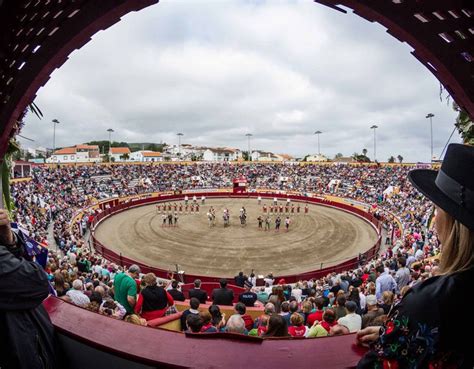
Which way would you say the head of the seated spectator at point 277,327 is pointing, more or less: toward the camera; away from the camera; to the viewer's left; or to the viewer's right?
away from the camera

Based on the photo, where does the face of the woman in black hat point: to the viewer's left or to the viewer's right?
to the viewer's left

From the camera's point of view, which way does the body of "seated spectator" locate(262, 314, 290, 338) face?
away from the camera

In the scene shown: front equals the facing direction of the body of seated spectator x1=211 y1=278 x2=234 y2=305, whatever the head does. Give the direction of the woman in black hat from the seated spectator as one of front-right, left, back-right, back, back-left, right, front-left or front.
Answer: back

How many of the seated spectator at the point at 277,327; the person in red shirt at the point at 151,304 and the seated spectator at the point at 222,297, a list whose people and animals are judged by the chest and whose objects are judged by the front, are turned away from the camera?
3

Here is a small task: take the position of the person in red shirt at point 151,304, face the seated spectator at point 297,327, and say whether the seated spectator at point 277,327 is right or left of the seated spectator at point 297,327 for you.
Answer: right

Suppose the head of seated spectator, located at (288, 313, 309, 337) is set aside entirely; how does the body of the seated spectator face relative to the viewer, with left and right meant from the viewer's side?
facing away from the viewer

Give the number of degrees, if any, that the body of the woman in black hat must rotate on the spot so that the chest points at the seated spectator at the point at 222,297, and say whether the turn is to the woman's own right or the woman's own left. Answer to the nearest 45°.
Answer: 0° — they already face them

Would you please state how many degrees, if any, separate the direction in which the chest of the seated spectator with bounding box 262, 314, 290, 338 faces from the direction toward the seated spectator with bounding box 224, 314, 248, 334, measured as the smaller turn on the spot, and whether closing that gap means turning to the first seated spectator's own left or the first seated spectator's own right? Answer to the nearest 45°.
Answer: approximately 45° to the first seated spectator's own left

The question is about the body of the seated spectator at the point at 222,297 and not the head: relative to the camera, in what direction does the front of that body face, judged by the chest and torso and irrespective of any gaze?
away from the camera

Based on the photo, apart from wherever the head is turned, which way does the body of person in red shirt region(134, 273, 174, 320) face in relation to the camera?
away from the camera
